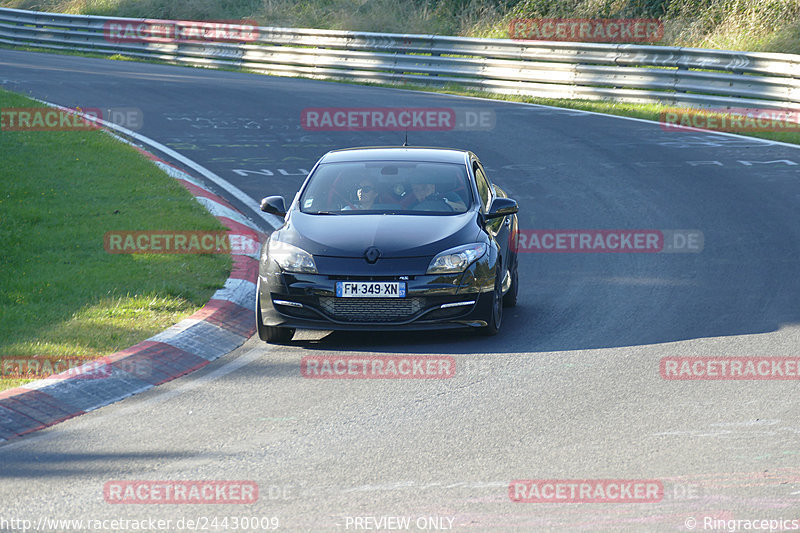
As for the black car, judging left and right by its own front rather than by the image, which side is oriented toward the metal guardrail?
back

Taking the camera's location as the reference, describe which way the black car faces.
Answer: facing the viewer

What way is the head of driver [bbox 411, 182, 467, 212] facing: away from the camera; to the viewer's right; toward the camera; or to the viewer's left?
toward the camera
